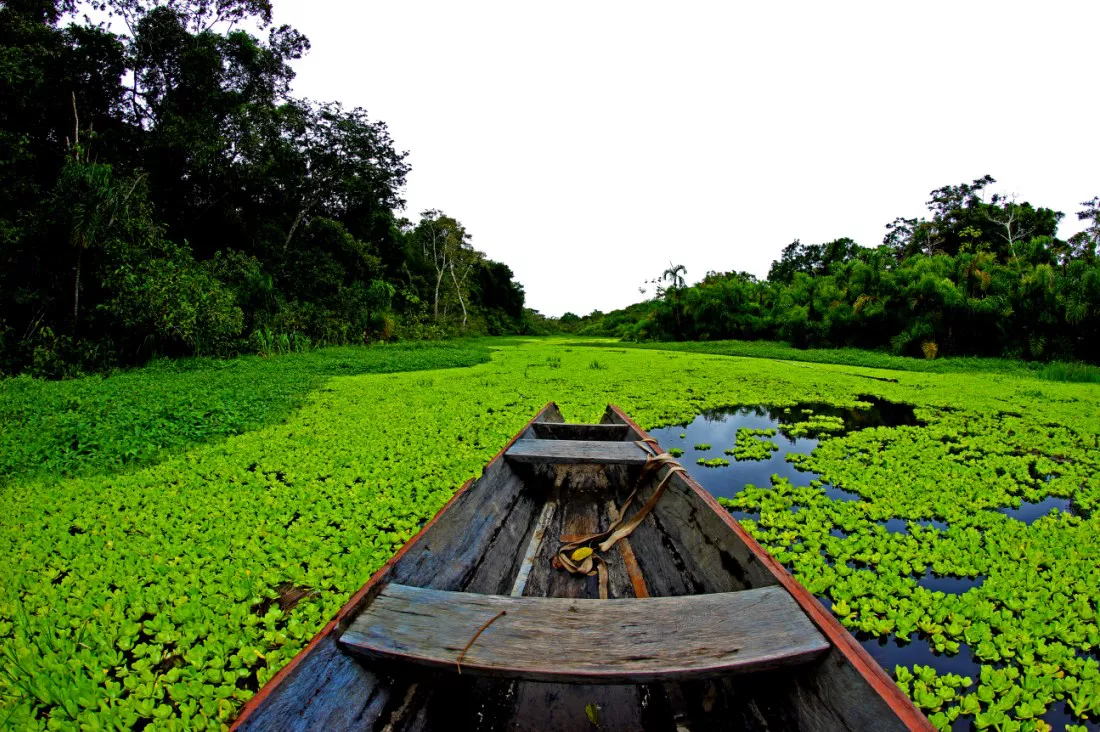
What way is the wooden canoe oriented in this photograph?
away from the camera

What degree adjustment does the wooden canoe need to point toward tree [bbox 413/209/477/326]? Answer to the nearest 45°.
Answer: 0° — it already faces it
